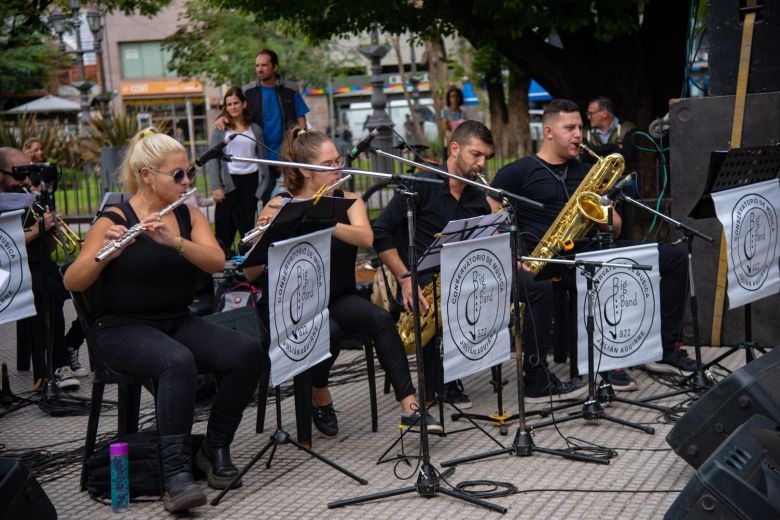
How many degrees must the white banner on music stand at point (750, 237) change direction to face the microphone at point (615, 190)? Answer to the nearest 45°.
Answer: approximately 90° to its right

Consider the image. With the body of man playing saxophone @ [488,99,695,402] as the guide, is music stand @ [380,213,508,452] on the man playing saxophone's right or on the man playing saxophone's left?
on the man playing saxophone's right

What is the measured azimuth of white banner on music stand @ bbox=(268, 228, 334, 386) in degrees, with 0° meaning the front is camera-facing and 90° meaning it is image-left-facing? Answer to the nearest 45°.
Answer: approximately 315°

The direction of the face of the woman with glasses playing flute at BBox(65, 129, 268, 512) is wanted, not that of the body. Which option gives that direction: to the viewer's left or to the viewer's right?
to the viewer's right

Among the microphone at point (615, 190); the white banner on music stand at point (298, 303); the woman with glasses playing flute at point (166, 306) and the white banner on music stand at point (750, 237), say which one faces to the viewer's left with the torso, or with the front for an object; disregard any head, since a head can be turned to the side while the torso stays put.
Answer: the microphone

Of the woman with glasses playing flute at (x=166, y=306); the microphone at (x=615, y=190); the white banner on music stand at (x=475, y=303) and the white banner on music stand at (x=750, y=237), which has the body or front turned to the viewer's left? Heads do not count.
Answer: the microphone

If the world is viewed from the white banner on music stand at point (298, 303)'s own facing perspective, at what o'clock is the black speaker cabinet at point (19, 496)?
The black speaker cabinet is roughly at 3 o'clock from the white banner on music stand.

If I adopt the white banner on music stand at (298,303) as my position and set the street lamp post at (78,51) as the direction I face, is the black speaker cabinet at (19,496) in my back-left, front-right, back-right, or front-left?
back-left

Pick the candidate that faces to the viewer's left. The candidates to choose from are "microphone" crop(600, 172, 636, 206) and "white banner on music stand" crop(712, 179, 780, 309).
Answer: the microphone

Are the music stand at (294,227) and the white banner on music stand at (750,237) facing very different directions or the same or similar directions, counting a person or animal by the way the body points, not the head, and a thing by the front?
very different directions
